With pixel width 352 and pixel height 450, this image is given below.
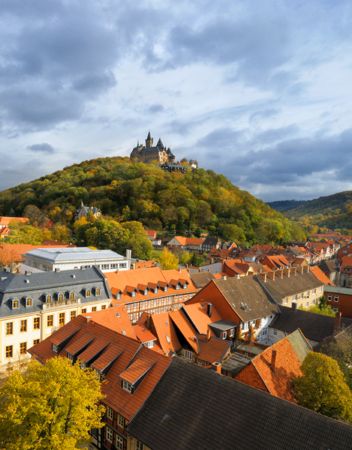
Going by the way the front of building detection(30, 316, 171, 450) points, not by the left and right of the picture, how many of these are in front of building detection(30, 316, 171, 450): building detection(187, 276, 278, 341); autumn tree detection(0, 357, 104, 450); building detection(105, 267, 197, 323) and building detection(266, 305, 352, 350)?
1

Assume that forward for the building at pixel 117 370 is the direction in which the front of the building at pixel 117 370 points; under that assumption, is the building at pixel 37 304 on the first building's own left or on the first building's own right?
on the first building's own right

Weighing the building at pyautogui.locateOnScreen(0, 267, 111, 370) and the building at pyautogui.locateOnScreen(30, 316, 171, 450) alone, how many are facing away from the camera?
0

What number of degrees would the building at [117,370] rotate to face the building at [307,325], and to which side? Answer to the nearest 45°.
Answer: approximately 180°

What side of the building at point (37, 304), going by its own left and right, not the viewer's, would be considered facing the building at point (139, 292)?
left

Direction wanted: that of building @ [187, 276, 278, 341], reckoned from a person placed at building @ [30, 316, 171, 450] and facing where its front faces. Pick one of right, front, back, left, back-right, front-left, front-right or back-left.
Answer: back

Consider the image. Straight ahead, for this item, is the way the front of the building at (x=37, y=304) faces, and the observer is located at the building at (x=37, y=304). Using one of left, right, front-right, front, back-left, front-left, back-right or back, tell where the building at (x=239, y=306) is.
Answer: front-left

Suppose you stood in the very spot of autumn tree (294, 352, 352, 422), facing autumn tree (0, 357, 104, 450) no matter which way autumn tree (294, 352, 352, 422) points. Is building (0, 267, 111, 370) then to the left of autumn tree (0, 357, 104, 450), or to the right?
right

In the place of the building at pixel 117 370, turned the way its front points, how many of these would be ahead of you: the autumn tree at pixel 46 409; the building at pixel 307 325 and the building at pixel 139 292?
1
